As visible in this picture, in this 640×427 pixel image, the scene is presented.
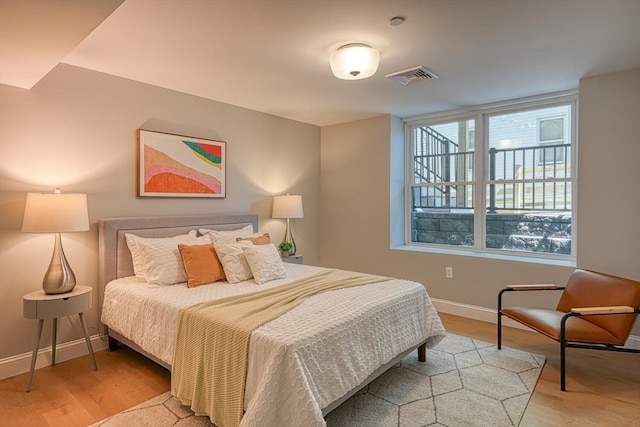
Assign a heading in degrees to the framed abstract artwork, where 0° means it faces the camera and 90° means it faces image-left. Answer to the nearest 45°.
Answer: approximately 315°

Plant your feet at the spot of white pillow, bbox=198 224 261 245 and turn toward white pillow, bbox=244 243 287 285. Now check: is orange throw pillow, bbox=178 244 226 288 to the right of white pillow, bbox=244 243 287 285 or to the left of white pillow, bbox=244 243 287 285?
right

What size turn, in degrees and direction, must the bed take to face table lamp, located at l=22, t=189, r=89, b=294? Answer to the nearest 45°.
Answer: approximately 135° to its right

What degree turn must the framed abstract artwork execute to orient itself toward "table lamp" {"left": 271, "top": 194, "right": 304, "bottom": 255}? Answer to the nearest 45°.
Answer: approximately 45° to its left

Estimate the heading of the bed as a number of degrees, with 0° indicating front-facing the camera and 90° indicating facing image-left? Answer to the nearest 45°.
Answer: approximately 315°

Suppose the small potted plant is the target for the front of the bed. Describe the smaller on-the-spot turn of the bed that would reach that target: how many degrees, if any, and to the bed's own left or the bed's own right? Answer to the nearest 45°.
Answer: approximately 135° to the bed's own left

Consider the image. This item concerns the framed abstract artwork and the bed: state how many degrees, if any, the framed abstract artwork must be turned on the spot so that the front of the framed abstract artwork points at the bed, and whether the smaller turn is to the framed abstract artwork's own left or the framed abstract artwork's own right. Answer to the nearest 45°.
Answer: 0° — it already faces it

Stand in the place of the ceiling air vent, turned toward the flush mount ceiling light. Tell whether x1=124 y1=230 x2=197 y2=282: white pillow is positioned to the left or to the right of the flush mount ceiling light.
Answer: right
